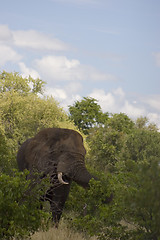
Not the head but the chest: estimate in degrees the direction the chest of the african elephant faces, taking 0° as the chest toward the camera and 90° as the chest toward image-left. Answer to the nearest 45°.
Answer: approximately 315°

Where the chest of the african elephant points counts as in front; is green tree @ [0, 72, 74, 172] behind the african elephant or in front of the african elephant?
behind

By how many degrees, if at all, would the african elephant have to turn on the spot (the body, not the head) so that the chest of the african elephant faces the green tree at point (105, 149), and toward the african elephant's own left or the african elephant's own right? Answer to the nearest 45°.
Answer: approximately 135° to the african elephant's own left
